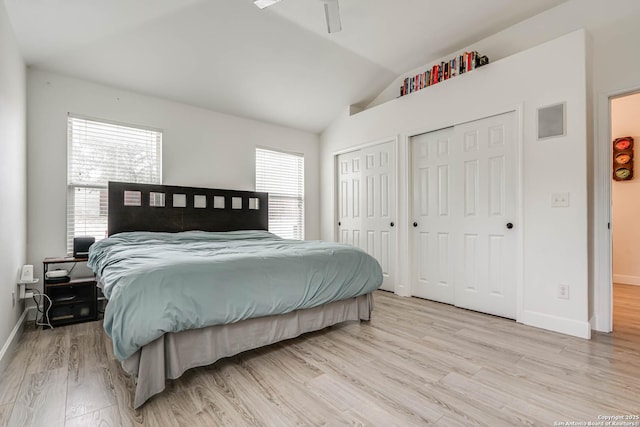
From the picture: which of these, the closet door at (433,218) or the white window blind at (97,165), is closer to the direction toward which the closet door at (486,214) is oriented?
the white window blind

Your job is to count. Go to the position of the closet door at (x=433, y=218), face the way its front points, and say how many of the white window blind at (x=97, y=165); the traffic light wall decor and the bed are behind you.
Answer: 1

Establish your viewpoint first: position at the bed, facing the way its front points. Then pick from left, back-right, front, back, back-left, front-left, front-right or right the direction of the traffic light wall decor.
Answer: front-left

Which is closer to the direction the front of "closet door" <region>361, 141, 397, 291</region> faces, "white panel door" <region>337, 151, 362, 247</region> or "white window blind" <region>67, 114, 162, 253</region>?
the white window blind

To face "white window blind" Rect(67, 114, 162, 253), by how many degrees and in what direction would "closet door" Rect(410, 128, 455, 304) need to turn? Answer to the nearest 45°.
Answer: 0° — it already faces it

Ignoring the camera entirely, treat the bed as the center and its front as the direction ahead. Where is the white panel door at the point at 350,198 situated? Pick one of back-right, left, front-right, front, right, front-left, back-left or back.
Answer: left

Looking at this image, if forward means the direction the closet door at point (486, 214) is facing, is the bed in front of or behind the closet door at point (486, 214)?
in front

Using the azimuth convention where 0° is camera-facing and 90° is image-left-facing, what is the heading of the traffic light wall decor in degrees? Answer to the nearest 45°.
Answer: approximately 0°

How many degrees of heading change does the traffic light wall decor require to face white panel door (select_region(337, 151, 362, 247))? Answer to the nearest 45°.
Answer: approximately 45° to its right

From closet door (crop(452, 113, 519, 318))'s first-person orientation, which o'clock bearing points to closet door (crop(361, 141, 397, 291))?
closet door (crop(361, 141, 397, 291)) is roughly at 2 o'clock from closet door (crop(452, 113, 519, 318)).
